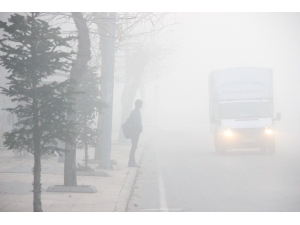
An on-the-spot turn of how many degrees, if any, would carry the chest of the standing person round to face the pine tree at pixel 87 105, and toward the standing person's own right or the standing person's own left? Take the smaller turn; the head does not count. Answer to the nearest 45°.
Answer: approximately 135° to the standing person's own right

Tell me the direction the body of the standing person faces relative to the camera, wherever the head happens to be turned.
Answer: to the viewer's right

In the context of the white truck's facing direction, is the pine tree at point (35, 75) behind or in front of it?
in front

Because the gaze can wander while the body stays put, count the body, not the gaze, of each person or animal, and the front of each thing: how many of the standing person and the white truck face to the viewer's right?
1

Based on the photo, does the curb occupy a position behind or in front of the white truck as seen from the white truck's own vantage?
in front

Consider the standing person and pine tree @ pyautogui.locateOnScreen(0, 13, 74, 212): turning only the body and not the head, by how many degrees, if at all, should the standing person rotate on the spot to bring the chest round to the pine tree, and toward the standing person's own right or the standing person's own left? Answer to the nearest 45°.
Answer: approximately 90° to the standing person's own right

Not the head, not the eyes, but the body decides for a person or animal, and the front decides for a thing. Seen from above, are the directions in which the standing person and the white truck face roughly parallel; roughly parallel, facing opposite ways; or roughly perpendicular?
roughly perpendicular

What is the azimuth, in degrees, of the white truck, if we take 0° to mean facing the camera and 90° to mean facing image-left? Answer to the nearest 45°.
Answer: approximately 0°
